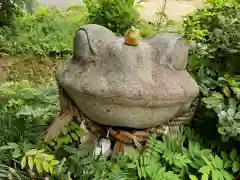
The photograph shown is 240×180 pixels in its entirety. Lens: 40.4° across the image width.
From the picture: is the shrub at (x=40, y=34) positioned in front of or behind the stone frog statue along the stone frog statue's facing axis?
behind

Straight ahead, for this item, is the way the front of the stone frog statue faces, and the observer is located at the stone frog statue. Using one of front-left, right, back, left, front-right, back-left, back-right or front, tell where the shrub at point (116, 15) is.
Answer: back

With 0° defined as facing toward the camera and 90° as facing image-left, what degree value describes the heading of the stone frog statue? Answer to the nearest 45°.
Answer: approximately 0°
